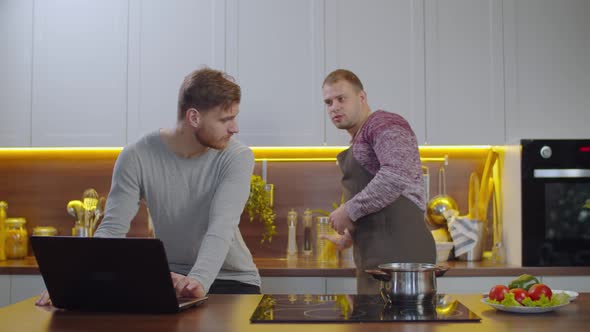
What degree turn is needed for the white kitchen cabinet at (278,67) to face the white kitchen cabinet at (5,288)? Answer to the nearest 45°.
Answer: approximately 90° to its right

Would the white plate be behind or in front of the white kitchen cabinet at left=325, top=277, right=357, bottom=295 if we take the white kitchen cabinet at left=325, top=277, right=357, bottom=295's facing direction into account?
in front

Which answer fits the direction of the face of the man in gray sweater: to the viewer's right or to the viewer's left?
to the viewer's right

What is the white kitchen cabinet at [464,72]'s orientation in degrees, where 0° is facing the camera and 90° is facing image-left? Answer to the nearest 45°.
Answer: approximately 0°

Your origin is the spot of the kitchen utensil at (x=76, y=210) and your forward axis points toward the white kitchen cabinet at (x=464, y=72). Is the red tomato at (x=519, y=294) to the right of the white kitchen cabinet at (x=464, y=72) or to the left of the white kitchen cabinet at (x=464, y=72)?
right

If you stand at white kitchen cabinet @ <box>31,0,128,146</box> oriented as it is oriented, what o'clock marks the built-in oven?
The built-in oven is roughly at 10 o'clock from the white kitchen cabinet.

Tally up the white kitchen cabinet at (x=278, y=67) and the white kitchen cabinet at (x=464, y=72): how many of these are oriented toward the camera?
2

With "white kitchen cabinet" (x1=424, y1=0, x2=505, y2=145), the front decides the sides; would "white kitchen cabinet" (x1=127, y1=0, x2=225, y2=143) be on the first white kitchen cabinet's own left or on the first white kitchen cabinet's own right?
on the first white kitchen cabinet's own right

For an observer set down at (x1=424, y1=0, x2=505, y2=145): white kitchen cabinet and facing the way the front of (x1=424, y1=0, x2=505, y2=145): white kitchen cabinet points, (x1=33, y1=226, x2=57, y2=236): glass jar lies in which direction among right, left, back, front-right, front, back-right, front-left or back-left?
right
